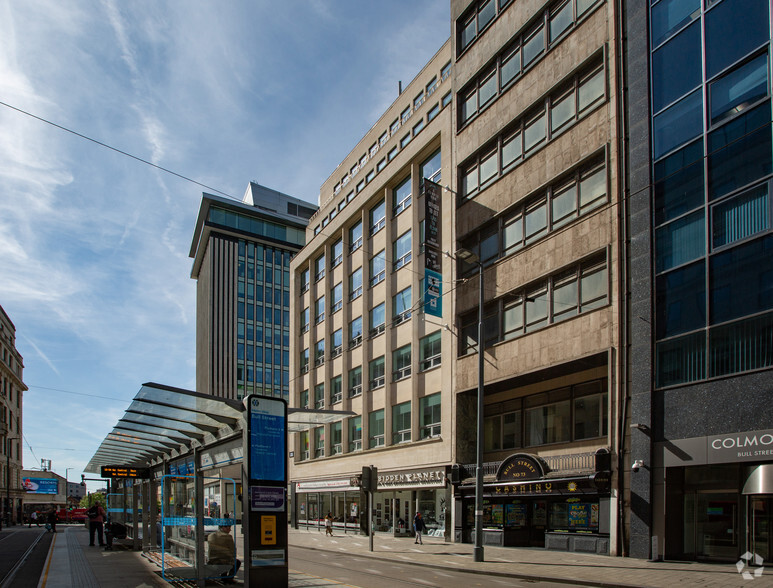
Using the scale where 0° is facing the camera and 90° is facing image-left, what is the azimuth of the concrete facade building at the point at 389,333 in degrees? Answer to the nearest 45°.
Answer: approximately 45°

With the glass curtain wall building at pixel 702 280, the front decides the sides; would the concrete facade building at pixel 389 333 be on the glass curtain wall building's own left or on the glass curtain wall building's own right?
on the glass curtain wall building's own right

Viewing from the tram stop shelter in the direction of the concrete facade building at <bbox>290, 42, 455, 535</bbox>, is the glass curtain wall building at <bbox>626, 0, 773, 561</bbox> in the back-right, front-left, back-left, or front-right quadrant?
front-right

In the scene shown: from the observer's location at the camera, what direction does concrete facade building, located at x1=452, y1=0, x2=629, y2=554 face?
facing the viewer and to the left of the viewer

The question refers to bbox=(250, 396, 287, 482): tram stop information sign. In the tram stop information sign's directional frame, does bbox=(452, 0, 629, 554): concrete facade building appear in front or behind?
behind

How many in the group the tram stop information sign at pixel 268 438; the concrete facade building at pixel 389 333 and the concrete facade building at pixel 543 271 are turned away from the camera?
0

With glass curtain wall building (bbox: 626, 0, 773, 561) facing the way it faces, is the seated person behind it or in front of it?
in front

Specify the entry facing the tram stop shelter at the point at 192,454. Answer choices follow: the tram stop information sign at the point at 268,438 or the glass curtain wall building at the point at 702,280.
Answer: the glass curtain wall building

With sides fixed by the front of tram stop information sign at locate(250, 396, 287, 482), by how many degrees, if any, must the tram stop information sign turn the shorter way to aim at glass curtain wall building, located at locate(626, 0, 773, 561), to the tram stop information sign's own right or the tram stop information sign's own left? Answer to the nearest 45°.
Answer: approximately 135° to the tram stop information sign's own left

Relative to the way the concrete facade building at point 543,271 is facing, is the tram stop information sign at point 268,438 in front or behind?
in front

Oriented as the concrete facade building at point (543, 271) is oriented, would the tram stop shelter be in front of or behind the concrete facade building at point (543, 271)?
in front

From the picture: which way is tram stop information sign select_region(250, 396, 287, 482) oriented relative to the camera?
toward the camera
